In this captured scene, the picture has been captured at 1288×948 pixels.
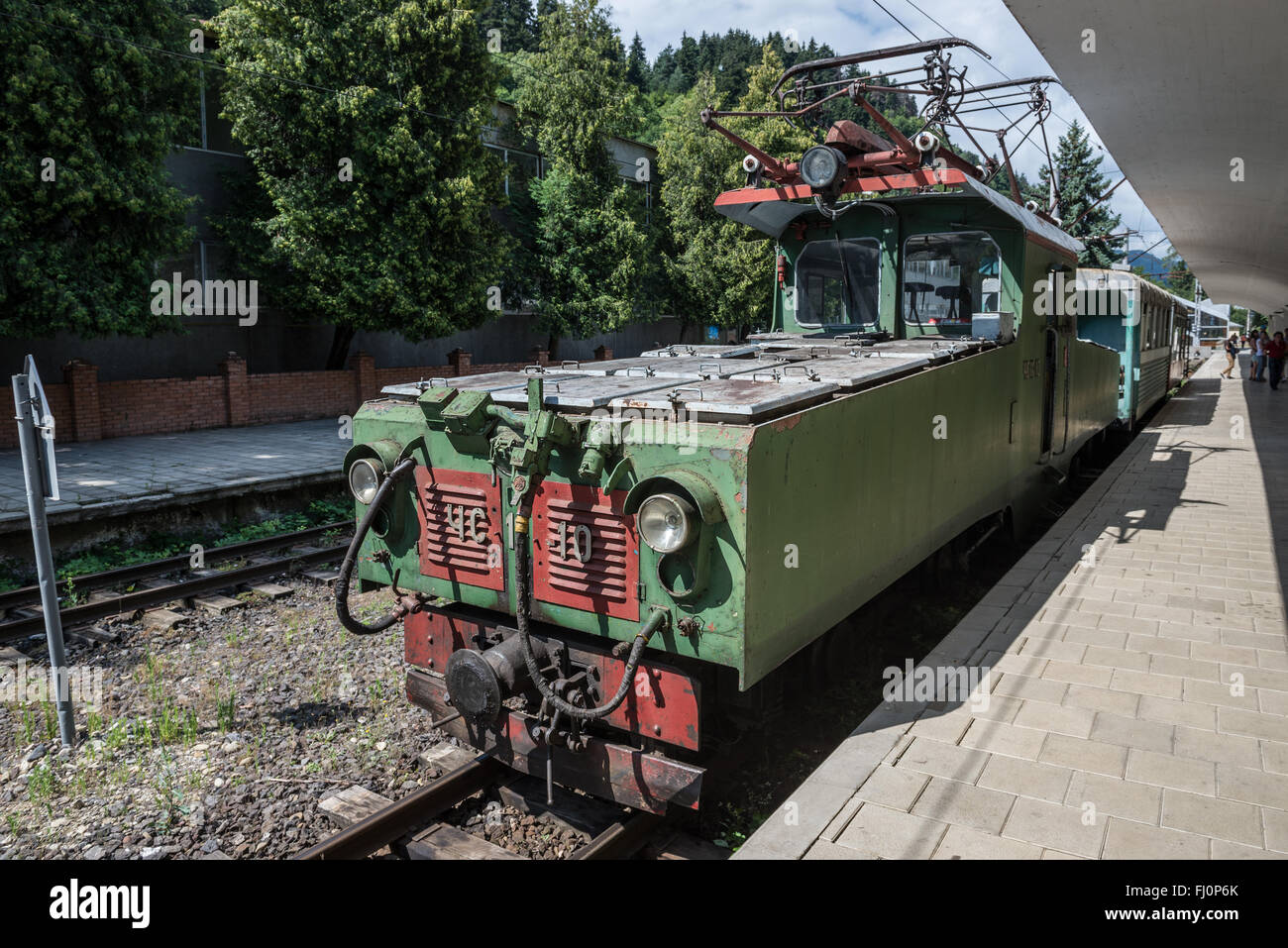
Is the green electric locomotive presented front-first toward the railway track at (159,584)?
no

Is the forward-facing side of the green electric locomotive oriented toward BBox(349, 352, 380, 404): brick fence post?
no

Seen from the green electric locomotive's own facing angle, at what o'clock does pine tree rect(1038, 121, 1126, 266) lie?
The pine tree is roughly at 5 o'clock from the green electric locomotive.

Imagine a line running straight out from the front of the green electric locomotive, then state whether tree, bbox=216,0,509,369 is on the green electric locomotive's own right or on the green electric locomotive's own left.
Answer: on the green electric locomotive's own right

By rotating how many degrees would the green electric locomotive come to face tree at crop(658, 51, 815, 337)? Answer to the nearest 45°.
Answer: approximately 135° to its right

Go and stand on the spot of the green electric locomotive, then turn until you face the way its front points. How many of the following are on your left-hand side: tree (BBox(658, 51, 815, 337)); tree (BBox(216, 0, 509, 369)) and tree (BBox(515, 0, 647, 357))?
0

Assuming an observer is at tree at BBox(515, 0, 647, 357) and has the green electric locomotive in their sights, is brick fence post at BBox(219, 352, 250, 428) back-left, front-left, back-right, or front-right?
front-right

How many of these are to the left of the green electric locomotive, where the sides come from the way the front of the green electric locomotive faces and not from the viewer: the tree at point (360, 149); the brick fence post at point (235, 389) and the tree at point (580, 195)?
0

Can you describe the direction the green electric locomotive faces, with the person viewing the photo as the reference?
facing the viewer and to the left of the viewer

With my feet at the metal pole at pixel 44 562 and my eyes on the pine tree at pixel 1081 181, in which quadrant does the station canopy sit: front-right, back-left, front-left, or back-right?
front-right

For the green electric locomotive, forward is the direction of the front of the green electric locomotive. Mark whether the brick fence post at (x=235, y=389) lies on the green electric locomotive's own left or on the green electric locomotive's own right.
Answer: on the green electric locomotive's own right

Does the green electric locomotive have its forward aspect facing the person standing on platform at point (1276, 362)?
no
